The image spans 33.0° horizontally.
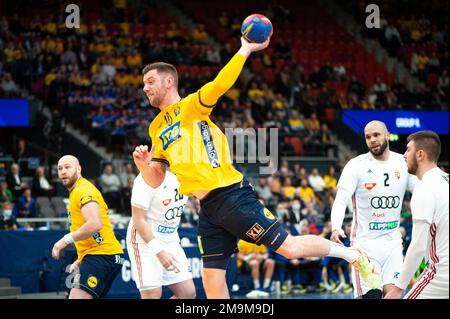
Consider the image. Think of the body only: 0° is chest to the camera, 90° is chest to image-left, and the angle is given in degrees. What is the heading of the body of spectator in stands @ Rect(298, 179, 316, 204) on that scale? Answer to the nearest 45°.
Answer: approximately 0°

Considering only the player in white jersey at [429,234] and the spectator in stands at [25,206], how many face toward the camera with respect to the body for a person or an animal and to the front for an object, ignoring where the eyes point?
1

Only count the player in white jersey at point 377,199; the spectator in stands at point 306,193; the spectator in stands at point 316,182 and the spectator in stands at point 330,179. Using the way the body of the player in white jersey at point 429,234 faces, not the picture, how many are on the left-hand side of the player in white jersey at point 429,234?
0

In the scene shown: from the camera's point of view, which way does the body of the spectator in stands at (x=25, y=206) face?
toward the camera

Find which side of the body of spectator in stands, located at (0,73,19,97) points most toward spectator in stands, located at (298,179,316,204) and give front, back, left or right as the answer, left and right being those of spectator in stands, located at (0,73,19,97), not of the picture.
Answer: left

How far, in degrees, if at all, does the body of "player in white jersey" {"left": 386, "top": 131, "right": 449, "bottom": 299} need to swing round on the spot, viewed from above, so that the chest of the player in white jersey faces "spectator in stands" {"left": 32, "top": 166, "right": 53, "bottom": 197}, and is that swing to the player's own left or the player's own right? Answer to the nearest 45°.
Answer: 0° — they already face them

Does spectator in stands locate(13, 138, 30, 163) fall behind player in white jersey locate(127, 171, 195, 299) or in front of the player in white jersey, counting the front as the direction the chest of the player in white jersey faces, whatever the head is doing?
behind

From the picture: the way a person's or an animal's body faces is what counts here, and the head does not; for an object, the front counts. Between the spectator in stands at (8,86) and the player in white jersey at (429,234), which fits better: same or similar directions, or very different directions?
very different directions

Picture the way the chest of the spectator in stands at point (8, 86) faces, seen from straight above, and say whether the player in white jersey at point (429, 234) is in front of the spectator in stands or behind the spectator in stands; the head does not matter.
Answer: in front

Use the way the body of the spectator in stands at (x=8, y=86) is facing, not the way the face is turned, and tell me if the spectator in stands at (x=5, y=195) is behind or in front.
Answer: in front

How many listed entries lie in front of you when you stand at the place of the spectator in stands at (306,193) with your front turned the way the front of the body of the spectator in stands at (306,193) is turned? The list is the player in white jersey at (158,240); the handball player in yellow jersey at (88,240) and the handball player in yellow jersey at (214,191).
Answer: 3

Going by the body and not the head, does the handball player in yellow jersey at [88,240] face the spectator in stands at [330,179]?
no

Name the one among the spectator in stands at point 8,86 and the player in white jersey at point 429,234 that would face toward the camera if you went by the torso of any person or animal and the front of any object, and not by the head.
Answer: the spectator in stands

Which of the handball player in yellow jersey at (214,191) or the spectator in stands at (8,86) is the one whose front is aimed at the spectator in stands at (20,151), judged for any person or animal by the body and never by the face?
the spectator in stands at (8,86)

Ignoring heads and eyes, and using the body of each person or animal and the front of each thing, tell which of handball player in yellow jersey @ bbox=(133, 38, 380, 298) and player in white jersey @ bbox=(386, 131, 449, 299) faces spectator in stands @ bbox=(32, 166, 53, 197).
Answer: the player in white jersey

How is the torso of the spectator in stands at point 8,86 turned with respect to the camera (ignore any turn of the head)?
toward the camera

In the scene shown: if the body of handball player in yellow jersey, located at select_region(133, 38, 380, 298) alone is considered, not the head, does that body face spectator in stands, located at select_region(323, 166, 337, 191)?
no

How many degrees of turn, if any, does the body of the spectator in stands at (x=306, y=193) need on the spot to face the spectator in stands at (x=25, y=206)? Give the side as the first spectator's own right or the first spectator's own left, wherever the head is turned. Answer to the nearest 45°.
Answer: approximately 45° to the first spectator's own right
